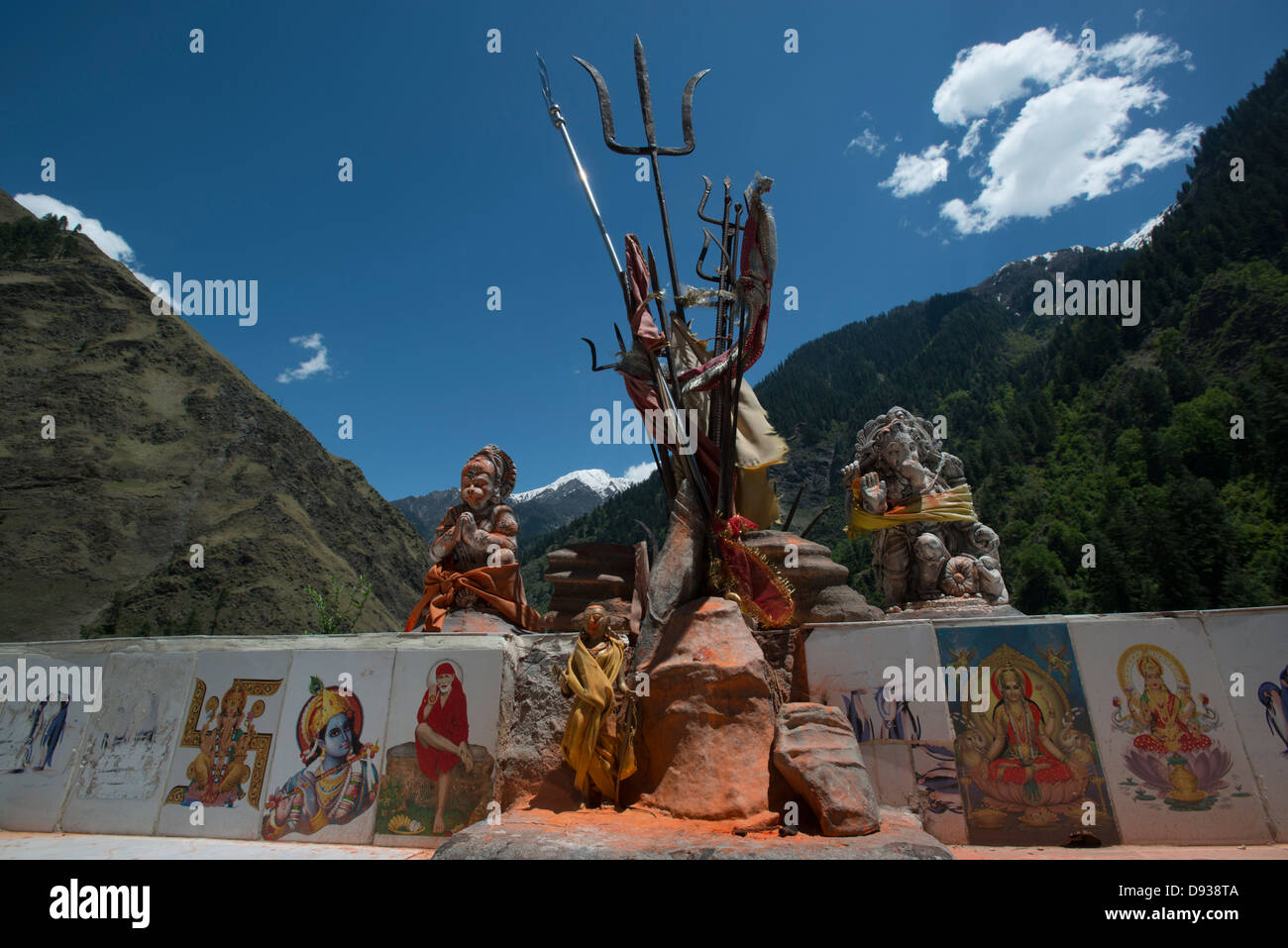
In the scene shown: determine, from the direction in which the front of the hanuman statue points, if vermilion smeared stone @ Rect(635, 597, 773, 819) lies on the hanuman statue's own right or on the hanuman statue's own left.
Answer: on the hanuman statue's own left

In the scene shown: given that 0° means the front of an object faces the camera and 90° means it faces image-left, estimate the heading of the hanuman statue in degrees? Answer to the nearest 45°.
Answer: approximately 45°

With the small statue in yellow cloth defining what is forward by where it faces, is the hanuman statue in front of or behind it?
behind

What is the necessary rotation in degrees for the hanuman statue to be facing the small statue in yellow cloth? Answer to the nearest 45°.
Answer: approximately 45° to its left

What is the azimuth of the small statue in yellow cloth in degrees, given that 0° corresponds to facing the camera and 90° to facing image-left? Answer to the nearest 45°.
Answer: approximately 0°

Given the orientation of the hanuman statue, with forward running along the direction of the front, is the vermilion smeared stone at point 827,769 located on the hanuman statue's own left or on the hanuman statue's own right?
on the hanuman statue's own left
